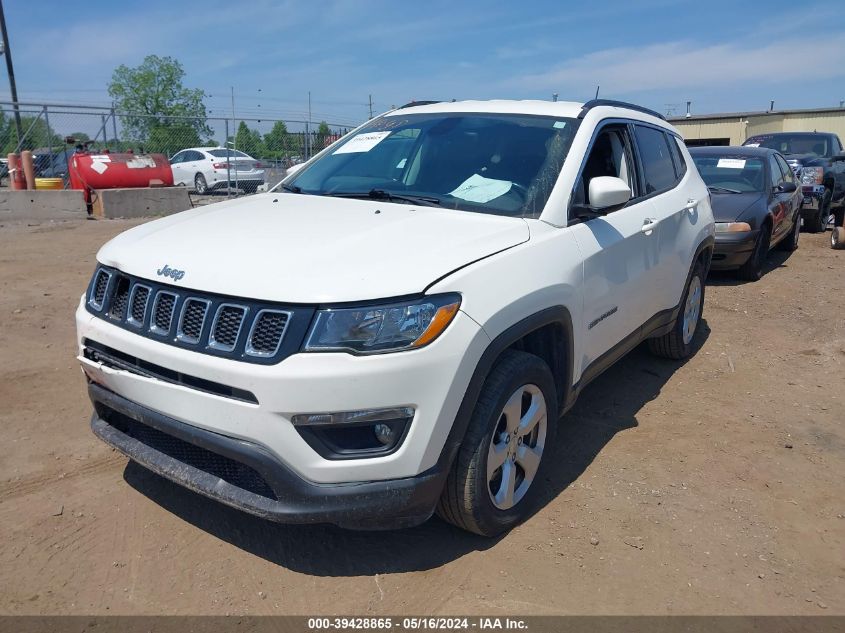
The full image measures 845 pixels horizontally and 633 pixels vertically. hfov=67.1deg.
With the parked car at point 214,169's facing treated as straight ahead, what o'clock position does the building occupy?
The building is roughly at 4 o'clock from the parked car.

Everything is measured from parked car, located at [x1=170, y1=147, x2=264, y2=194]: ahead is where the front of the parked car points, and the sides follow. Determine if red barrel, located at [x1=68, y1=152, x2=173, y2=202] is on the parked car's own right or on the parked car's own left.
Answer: on the parked car's own left

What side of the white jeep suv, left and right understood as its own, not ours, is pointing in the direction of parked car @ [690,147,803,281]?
back

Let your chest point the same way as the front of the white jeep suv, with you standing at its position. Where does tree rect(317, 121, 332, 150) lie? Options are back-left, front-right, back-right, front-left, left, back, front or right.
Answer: back-right

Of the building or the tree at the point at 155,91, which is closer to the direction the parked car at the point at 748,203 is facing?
the tree

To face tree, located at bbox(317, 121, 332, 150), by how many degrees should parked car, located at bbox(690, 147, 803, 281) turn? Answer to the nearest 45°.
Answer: approximately 90° to its right

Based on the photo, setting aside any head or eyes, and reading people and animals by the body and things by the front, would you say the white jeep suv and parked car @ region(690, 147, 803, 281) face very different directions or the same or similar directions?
same or similar directions

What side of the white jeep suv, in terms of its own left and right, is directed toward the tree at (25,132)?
right

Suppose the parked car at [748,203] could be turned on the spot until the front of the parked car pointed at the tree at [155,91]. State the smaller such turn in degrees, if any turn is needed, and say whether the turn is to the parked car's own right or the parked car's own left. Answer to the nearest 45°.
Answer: approximately 90° to the parked car's own right

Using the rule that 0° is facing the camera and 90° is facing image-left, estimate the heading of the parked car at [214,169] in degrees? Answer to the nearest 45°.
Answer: approximately 135°

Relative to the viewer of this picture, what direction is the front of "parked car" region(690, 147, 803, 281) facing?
facing the viewer and to the left of the viewer

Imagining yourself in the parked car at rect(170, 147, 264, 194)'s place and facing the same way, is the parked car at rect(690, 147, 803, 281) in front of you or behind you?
behind

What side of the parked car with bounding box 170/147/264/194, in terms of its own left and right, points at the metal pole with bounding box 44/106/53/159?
left
